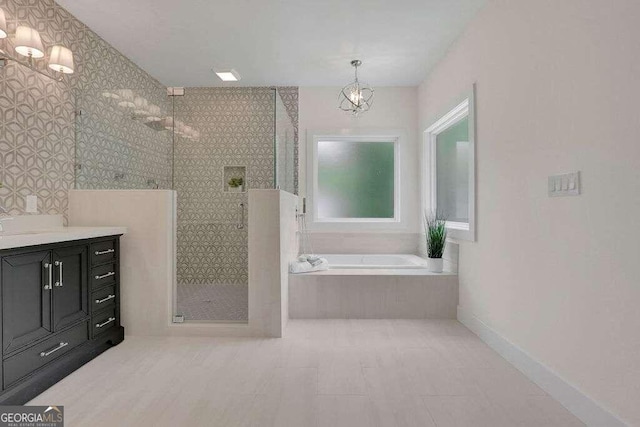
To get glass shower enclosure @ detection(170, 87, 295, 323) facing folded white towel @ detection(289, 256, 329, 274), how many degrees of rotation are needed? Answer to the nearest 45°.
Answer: approximately 90° to its left

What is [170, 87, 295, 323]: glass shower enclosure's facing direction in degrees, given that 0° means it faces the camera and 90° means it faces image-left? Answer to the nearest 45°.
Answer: approximately 0°

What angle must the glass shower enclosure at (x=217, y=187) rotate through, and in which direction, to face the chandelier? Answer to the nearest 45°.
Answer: approximately 135° to its left

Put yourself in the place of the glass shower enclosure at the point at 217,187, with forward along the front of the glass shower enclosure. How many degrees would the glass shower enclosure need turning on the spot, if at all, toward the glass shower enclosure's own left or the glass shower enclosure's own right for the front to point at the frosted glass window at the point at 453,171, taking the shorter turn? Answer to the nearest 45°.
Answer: approximately 90° to the glass shower enclosure's own left

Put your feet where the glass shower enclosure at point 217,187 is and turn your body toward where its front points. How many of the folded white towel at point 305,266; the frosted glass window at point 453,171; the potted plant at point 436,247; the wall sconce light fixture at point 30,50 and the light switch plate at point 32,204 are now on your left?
3

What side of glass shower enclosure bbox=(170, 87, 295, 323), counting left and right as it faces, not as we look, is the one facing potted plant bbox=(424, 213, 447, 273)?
left

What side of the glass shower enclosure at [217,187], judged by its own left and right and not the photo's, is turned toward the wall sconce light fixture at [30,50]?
front

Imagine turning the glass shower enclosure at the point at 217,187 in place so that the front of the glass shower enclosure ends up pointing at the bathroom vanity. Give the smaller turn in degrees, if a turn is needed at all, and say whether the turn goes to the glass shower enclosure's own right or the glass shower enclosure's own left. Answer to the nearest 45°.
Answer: approximately 45° to the glass shower enclosure's own right

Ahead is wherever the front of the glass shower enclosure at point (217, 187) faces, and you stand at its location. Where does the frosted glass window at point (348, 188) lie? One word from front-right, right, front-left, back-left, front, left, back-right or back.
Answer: back-left
